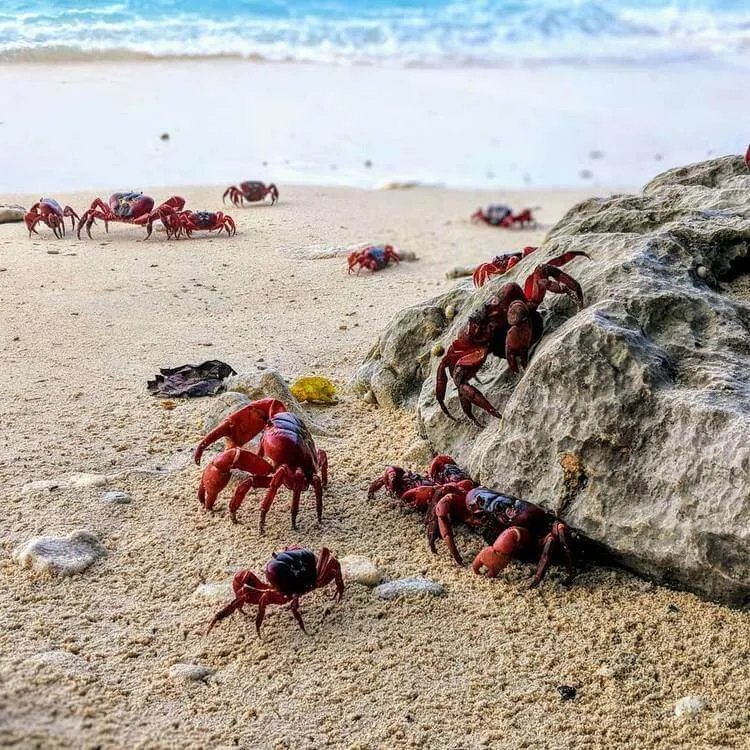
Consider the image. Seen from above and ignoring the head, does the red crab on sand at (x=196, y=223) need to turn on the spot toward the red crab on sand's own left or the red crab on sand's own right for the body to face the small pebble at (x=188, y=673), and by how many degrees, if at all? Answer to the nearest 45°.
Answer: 0° — it already faces it

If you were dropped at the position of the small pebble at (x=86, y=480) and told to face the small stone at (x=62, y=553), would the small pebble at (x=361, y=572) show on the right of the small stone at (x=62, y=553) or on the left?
left

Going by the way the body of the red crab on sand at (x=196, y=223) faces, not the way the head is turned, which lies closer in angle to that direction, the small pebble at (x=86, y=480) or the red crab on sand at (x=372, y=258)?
the small pebble

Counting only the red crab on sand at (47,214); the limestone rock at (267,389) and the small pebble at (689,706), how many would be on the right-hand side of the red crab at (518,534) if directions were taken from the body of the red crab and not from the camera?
2

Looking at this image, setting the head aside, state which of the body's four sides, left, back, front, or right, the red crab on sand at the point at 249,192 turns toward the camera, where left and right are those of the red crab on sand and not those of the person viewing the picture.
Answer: front

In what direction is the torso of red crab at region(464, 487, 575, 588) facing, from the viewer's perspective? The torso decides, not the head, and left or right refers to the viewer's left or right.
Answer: facing the viewer and to the left of the viewer

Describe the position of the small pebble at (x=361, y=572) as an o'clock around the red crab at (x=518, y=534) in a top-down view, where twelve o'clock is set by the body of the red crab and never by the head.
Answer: The small pebble is roughly at 1 o'clock from the red crab.

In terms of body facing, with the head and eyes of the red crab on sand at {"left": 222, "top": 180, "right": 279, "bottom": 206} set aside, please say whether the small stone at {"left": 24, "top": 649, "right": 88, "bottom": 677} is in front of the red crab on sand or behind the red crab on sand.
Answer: in front

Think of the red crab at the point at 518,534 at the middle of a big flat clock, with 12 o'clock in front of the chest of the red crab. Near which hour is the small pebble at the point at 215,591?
The small pebble is roughly at 1 o'clock from the red crab.

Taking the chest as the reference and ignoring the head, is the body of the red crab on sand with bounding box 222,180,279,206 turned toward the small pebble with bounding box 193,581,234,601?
yes

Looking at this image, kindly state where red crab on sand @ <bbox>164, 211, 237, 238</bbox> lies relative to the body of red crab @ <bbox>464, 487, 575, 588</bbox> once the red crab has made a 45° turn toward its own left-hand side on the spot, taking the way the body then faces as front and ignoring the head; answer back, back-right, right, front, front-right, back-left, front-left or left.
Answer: back-right

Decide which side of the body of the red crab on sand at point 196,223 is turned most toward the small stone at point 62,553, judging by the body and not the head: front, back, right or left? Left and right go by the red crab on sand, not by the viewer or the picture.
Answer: front

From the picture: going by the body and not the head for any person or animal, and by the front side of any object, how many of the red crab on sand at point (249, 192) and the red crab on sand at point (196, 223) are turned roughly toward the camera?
2

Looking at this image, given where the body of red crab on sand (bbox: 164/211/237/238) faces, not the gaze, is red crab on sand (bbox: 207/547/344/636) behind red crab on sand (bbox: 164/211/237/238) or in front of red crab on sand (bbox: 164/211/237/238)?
in front
